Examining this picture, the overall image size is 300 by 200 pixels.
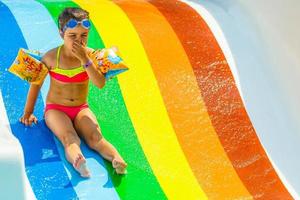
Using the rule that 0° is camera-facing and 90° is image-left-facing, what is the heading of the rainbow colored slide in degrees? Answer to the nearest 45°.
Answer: approximately 315°
